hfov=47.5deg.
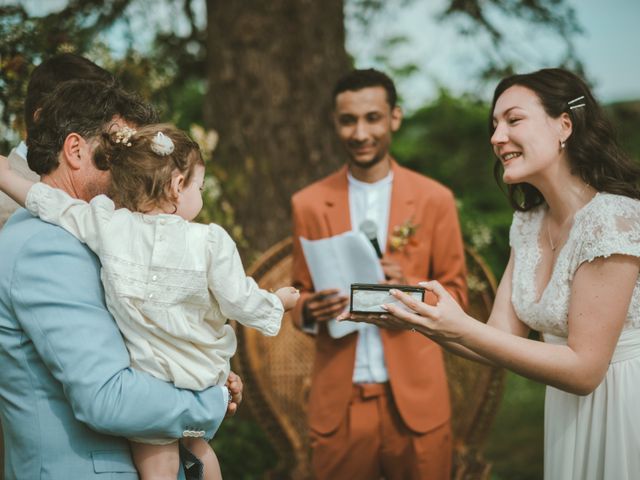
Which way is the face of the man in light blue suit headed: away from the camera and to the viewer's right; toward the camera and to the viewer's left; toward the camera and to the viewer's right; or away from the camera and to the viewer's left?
away from the camera and to the viewer's right

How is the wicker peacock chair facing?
toward the camera

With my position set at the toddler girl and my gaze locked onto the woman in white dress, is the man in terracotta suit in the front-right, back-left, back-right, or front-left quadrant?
front-left

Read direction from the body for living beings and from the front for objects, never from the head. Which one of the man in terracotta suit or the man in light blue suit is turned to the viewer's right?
the man in light blue suit

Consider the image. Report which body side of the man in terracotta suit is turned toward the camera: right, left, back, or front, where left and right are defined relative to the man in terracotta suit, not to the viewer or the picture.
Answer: front

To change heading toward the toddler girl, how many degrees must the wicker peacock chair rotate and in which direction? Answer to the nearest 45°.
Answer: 0° — it already faces them

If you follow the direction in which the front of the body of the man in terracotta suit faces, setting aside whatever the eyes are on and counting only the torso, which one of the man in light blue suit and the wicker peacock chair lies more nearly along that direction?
the man in light blue suit

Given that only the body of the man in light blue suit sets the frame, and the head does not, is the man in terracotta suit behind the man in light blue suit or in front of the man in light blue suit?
in front

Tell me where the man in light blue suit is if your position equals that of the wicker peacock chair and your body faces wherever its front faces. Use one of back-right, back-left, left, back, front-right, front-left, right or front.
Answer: front

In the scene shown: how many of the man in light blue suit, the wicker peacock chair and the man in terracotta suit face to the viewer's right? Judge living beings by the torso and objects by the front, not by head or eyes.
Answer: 1

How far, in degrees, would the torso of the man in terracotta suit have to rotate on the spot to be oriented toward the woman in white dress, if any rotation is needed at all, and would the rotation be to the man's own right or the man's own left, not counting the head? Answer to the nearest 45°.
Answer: approximately 45° to the man's own left

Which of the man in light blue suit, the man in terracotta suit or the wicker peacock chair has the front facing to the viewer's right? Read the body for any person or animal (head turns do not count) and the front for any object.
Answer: the man in light blue suit

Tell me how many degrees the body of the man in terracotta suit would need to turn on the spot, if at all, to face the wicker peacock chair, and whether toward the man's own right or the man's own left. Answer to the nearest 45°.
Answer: approximately 135° to the man's own right

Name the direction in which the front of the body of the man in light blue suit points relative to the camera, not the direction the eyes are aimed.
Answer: to the viewer's right

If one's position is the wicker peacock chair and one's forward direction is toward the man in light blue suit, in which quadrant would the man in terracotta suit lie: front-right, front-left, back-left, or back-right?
front-left
